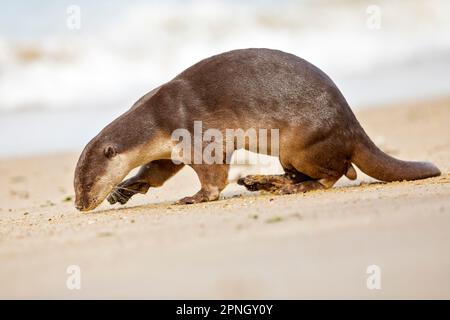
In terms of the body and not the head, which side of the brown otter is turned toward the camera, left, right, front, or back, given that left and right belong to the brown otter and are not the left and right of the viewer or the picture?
left
